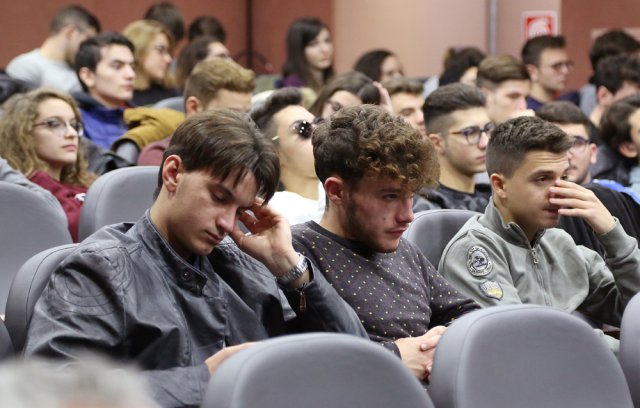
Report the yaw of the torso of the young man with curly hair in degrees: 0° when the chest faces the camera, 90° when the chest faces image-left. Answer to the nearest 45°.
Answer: approximately 315°

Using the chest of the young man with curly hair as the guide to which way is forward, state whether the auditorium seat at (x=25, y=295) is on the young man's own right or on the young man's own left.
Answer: on the young man's own right
